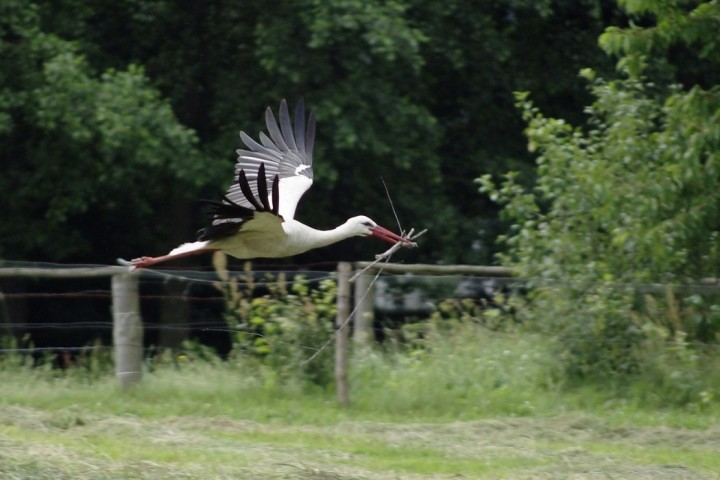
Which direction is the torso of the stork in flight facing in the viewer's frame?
to the viewer's right

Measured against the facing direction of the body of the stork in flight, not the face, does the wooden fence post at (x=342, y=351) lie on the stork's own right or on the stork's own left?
on the stork's own left

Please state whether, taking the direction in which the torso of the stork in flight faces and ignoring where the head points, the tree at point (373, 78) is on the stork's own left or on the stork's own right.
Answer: on the stork's own left

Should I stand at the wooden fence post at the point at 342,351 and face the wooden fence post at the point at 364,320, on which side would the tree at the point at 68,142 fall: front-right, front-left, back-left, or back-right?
front-left

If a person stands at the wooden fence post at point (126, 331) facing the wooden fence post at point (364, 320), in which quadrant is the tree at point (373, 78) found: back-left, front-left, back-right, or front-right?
front-left

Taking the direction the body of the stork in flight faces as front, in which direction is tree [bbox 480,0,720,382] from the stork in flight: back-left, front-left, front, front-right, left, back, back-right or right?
front-left

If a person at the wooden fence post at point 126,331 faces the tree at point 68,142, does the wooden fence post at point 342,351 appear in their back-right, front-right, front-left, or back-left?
back-right
